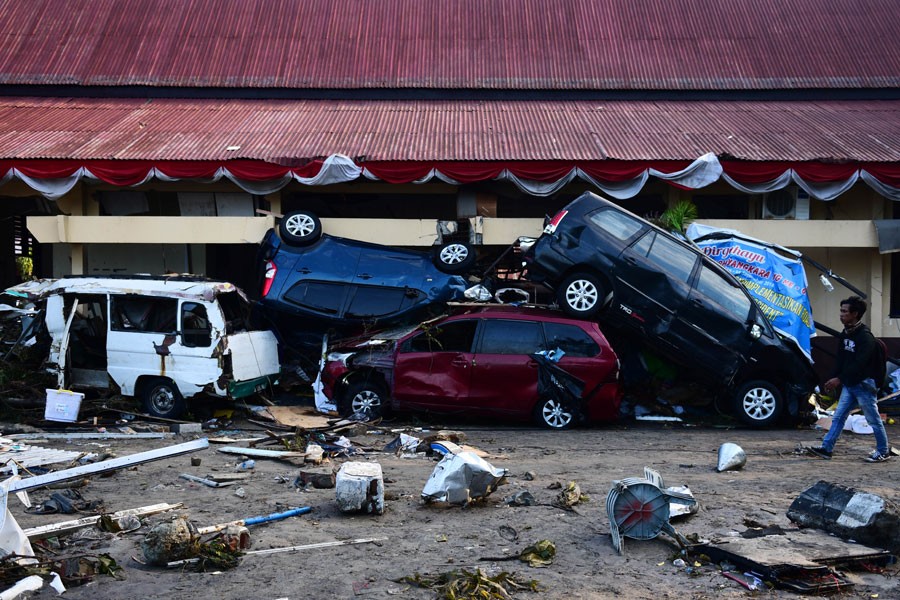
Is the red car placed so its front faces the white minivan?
yes

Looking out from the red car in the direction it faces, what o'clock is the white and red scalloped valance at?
The white and red scalloped valance is roughly at 3 o'clock from the red car.

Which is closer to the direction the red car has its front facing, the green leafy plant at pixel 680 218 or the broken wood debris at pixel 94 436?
the broken wood debris

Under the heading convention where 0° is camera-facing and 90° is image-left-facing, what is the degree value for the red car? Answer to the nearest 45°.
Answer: approximately 90°

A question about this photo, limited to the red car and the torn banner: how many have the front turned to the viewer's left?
1

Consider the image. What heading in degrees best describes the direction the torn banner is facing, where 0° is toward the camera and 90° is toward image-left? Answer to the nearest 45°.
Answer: approximately 0°

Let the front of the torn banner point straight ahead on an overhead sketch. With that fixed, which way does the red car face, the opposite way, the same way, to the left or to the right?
to the right

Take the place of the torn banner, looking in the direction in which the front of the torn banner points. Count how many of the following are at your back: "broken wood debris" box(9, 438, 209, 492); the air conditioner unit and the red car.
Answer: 1

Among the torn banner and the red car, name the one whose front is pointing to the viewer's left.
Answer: the red car

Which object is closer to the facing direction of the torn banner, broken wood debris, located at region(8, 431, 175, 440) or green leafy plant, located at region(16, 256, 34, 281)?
the broken wood debris

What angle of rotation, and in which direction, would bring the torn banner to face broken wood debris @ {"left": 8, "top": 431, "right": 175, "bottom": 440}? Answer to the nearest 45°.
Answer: approximately 45° to its right

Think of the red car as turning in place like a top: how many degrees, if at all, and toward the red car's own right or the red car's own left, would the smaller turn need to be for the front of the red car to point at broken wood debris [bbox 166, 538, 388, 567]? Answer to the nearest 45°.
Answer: approximately 90° to the red car's own left

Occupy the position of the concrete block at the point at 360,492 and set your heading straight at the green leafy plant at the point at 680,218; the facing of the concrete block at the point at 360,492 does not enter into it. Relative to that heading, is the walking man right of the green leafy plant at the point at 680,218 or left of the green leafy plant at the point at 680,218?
right
